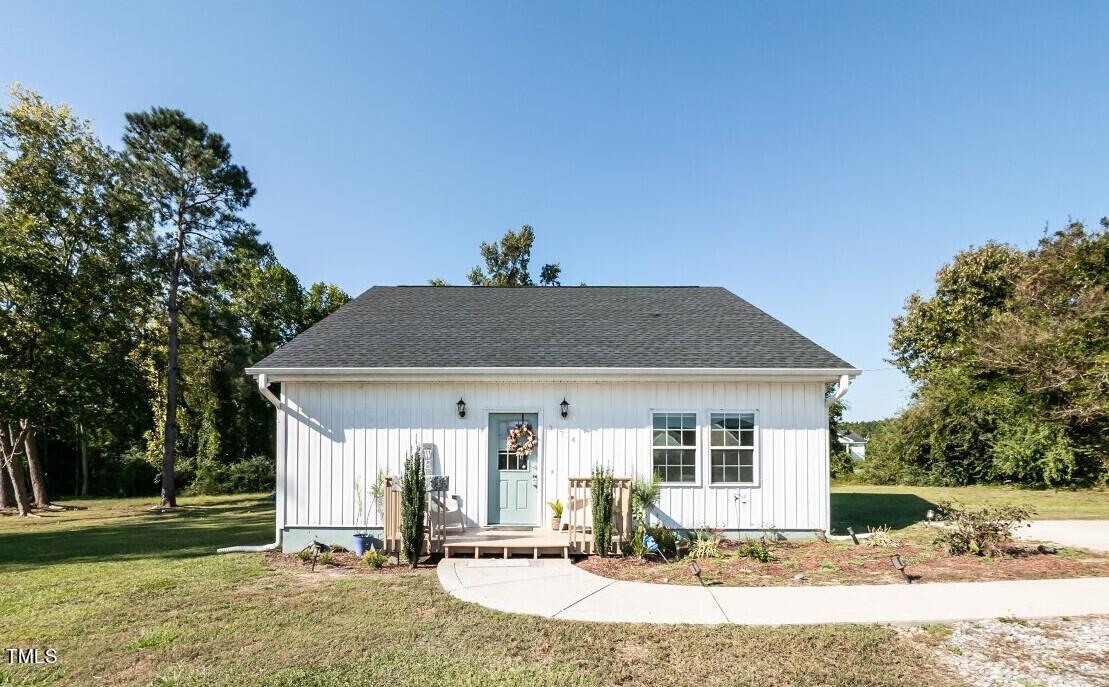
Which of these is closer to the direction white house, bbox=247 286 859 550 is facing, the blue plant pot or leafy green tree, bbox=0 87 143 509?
the blue plant pot

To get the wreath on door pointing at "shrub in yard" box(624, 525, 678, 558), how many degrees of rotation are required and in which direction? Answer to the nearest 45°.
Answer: approximately 45° to its left

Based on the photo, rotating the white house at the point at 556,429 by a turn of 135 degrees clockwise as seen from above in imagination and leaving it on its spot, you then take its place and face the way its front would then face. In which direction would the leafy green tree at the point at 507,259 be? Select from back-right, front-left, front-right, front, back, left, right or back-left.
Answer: front-right

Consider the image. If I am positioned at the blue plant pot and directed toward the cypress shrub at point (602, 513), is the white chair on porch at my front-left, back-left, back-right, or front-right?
front-left

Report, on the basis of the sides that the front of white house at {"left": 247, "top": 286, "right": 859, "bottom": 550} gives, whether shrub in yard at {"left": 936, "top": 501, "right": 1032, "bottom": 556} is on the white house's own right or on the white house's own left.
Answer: on the white house's own left

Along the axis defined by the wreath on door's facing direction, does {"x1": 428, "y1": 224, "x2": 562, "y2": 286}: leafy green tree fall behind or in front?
behind

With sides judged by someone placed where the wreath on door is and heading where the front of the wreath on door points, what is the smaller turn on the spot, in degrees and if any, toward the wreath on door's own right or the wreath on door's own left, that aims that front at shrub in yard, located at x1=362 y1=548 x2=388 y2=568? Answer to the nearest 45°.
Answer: approximately 45° to the wreath on door's own right

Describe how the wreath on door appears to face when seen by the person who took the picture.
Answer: facing the viewer

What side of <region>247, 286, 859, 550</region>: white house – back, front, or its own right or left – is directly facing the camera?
front

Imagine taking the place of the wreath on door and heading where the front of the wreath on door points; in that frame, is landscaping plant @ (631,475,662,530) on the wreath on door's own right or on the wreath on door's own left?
on the wreath on door's own left
